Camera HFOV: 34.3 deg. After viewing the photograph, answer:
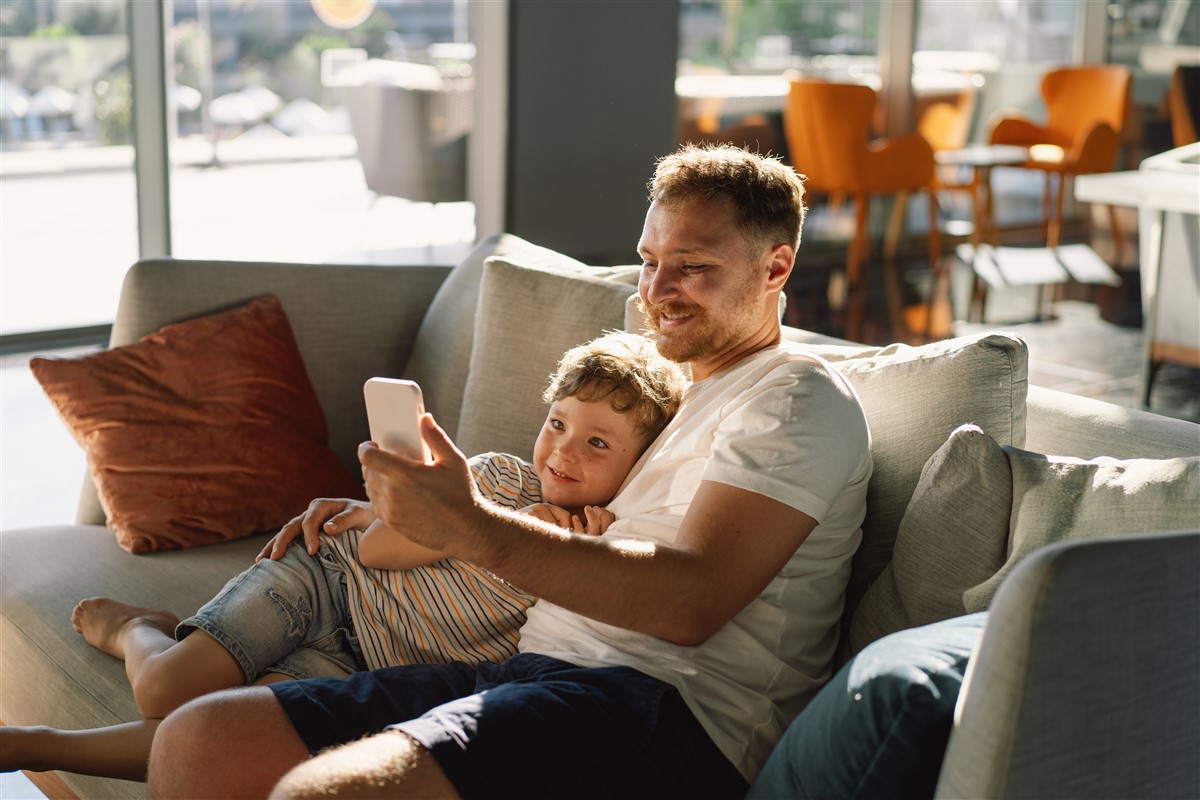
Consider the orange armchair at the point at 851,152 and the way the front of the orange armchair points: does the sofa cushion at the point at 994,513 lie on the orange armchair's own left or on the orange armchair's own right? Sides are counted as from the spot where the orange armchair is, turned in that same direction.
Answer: on the orange armchair's own right

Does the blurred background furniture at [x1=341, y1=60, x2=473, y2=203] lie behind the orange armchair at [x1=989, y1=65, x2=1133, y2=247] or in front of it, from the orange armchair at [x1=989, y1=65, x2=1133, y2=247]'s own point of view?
in front

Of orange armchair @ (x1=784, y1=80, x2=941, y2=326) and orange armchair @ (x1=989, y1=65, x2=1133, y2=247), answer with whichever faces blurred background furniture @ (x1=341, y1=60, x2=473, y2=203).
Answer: orange armchair @ (x1=989, y1=65, x2=1133, y2=247)

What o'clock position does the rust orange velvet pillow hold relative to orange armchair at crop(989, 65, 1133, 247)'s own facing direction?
The rust orange velvet pillow is roughly at 11 o'clock from the orange armchair.

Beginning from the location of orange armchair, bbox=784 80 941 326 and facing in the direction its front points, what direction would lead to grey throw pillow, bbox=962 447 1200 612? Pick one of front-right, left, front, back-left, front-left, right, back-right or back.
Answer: back-right

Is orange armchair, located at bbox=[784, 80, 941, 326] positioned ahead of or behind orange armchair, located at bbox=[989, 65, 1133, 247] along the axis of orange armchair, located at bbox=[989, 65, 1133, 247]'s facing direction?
ahead

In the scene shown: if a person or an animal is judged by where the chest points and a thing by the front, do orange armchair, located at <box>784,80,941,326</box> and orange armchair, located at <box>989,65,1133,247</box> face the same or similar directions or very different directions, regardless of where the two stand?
very different directions

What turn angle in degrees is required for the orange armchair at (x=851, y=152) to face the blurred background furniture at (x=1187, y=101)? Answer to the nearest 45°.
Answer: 0° — it already faces it

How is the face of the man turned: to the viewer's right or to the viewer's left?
to the viewer's left

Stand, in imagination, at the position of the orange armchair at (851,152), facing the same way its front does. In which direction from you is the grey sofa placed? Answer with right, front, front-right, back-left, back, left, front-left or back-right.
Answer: back-right

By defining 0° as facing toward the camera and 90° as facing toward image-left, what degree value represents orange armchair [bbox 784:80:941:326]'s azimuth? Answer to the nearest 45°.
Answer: approximately 225°

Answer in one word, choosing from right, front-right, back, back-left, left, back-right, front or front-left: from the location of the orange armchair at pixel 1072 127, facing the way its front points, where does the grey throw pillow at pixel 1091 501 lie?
front-left
